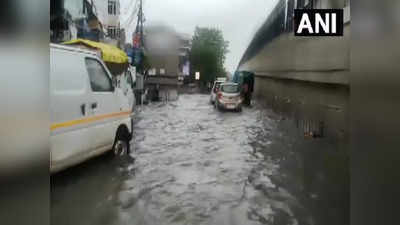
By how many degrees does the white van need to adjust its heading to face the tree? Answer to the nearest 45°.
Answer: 0° — it already faces it

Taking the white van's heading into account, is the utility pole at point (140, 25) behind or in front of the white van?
in front

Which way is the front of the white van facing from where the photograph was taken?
facing away from the viewer and to the right of the viewer
